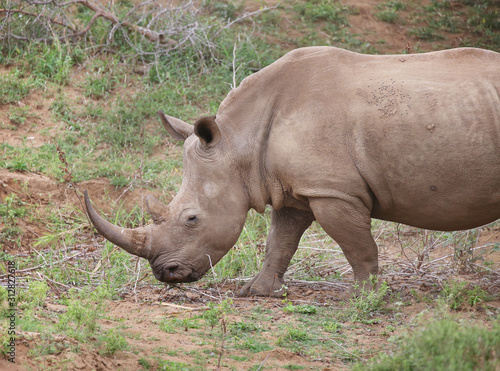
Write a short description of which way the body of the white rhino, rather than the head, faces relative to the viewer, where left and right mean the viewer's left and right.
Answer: facing to the left of the viewer
